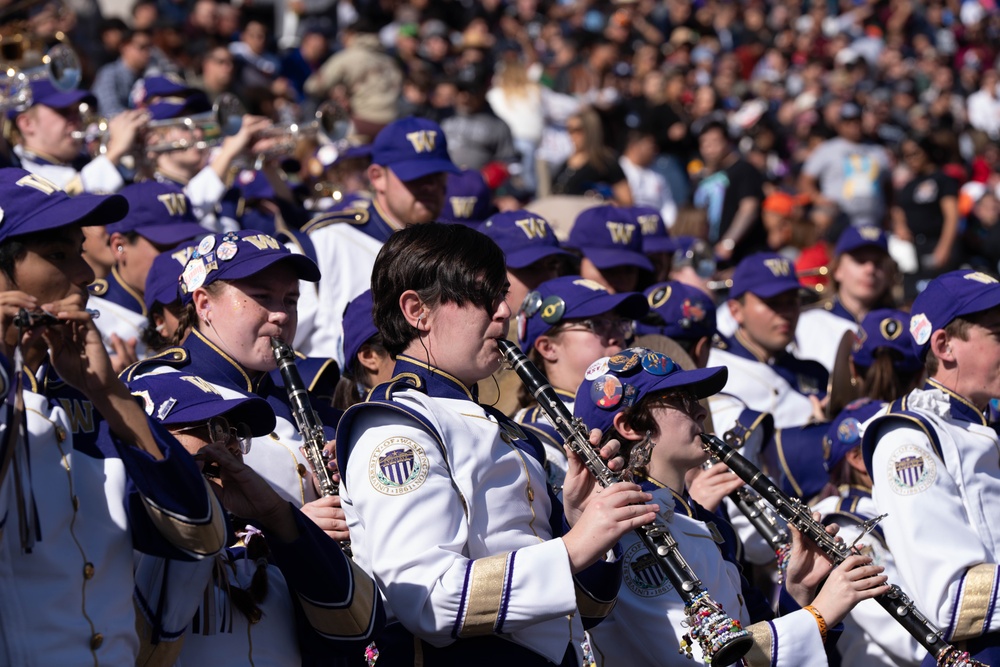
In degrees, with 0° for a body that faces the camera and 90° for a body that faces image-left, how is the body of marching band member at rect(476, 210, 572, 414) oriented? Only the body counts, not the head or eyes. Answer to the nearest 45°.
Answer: approximately 315°

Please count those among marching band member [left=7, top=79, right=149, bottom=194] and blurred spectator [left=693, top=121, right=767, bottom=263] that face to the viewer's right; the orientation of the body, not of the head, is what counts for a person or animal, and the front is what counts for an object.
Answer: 1

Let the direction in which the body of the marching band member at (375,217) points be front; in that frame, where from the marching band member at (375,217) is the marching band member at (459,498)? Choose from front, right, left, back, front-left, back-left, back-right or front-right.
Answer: front-right

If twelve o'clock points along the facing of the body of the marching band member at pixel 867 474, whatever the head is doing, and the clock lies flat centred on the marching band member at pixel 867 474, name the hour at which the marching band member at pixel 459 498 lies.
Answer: the marching band member at pixel 459 498 is roughly at 5 o'clock from the marching band member at pixel 867 474.

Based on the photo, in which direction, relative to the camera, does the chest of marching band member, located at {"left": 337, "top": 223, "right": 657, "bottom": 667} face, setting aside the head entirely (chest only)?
to the viewer's right

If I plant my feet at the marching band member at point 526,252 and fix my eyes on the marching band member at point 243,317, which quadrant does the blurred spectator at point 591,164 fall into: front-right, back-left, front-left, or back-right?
back-right

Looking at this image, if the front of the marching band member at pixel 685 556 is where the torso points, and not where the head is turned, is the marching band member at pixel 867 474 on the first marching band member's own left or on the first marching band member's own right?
on the first marching band member's own left

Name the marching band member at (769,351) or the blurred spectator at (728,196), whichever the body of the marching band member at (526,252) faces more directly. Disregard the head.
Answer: the marching band member

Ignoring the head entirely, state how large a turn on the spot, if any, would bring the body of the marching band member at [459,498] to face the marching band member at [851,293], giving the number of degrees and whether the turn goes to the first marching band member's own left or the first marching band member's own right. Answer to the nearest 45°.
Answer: approximately 90° to the first marching band member's own left

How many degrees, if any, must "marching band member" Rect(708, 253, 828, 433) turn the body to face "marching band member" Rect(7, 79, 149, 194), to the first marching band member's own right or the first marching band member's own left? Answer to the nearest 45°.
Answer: approximately 135° to the first marching band member's own right

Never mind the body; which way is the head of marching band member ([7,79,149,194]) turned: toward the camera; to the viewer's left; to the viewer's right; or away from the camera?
to the viewer's right

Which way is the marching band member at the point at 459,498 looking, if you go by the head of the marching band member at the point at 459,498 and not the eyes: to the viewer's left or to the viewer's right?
to the viewer's right
